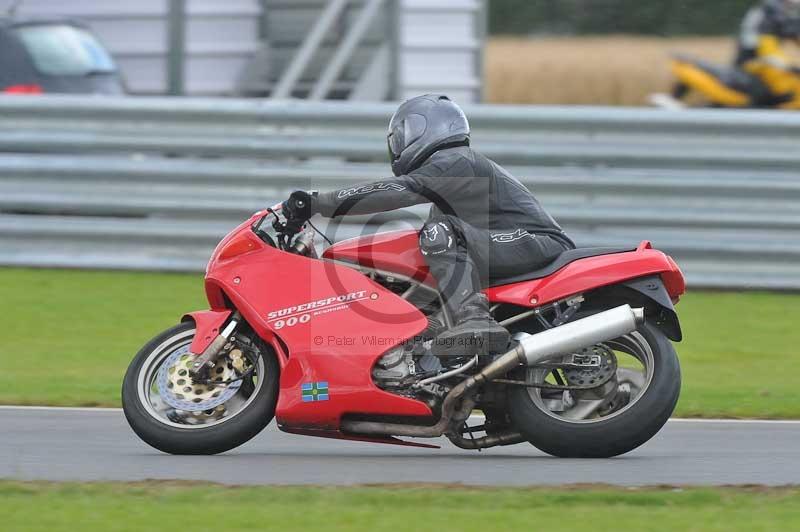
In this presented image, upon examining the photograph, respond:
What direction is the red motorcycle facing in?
to the viewer's left

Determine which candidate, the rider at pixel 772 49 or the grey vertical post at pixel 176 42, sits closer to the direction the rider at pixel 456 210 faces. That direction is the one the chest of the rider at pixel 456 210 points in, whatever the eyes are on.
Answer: the grey vertical post

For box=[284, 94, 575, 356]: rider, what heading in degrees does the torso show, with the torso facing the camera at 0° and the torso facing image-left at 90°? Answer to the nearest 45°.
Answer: approximately 90°
